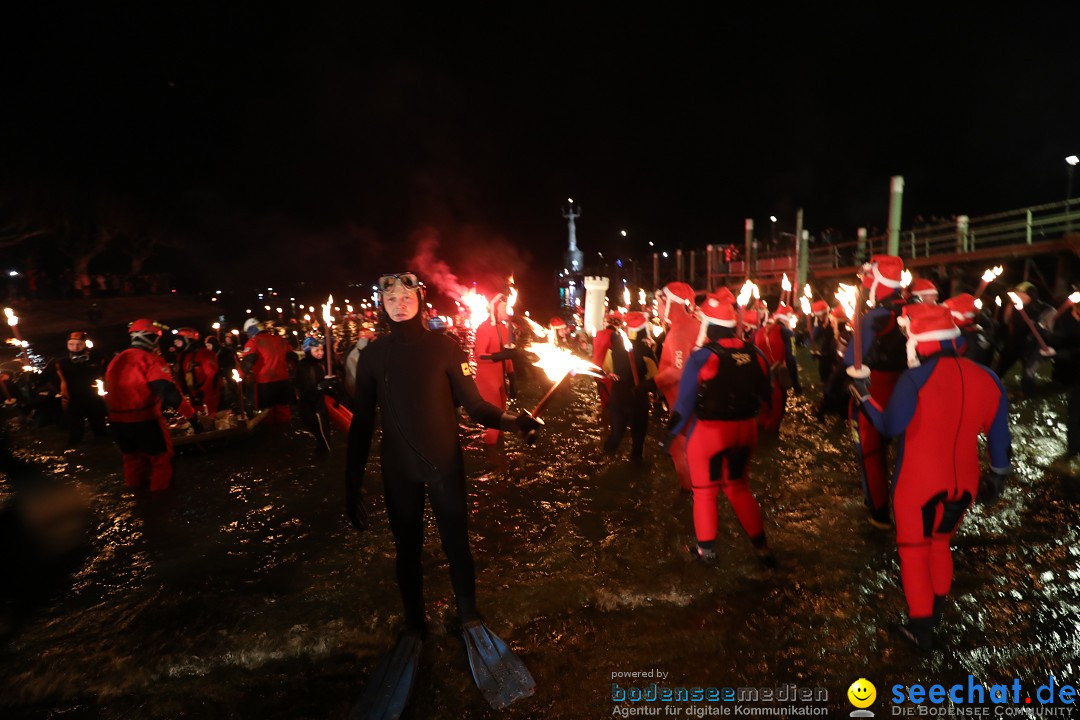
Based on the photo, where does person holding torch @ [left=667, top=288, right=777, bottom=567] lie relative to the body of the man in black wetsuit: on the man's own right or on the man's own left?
on the man's own left

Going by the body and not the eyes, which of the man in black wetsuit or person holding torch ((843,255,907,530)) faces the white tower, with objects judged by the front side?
the person holding torch

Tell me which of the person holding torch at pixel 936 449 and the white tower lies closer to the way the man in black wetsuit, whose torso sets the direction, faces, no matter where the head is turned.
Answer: the person holding torch

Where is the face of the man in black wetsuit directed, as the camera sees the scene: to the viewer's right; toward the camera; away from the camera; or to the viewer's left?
toward the camera

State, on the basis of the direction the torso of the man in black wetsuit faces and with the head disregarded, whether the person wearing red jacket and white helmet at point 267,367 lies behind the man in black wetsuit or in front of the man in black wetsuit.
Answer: behind

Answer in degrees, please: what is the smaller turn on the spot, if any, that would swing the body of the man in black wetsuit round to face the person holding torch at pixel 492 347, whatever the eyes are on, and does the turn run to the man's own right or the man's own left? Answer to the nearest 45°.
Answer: approximately 180°

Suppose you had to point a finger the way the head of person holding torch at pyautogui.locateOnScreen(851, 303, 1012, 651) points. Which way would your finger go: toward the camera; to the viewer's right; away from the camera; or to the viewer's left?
away from the camera

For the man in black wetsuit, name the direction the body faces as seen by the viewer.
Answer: toward the camera

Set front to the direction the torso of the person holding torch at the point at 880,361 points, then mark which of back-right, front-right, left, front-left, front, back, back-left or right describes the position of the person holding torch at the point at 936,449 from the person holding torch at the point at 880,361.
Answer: back-left

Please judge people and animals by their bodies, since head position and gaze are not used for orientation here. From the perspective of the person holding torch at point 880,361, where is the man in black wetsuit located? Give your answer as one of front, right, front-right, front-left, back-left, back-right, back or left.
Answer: left

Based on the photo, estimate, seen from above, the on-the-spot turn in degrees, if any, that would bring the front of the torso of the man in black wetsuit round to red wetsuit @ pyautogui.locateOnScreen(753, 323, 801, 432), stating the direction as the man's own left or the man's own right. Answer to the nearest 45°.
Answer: approximately 135° to the man's own left

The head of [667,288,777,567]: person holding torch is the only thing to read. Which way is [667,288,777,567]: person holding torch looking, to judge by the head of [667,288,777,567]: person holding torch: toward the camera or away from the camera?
away from the camera

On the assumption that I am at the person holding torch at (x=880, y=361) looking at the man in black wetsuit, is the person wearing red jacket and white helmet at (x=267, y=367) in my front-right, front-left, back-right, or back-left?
front-right

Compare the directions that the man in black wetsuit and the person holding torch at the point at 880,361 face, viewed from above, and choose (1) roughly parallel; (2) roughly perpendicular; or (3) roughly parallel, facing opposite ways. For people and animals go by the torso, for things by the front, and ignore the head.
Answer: roughly parallel, facing opposite ways

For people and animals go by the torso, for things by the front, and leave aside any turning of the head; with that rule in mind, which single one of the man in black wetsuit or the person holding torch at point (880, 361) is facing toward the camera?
the man in black wetsuit

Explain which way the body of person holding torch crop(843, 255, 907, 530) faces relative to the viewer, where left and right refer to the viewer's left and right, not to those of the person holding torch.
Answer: facing away from the viewer and to the left of the viewer

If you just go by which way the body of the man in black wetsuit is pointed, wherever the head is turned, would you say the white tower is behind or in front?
behind
